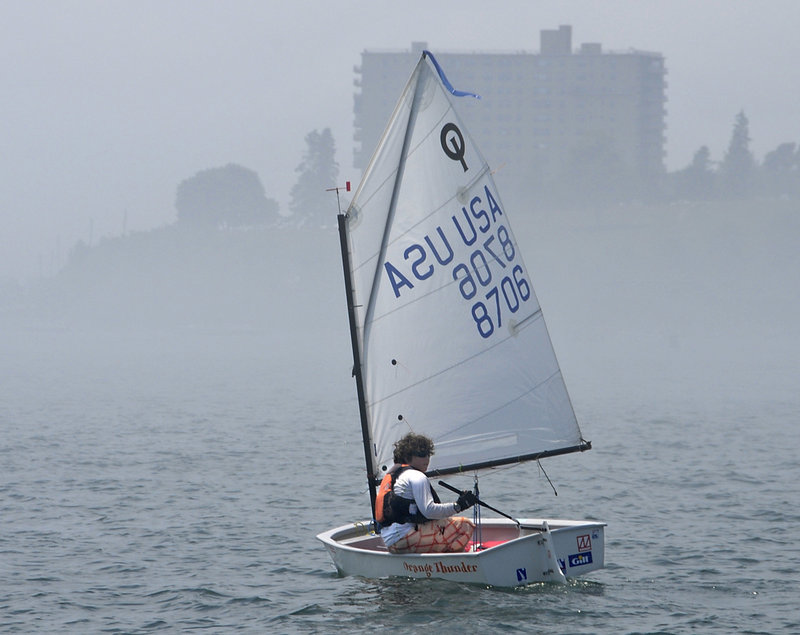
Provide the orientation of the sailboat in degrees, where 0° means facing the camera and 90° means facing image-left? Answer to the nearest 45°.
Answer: approximately 135°
